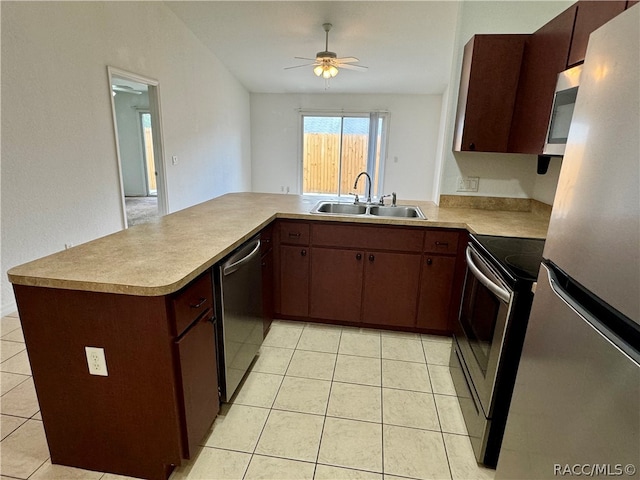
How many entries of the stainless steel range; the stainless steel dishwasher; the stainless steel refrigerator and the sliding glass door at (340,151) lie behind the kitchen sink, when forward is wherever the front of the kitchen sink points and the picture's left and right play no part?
1

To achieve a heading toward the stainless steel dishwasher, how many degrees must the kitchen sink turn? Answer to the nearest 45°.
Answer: approximately 45° to its right

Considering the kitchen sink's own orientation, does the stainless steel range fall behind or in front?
in front

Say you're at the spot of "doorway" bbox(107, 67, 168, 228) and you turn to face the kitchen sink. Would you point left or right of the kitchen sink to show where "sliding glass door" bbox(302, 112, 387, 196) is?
left

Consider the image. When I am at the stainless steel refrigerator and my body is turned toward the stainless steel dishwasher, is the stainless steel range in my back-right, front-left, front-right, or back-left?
front-right

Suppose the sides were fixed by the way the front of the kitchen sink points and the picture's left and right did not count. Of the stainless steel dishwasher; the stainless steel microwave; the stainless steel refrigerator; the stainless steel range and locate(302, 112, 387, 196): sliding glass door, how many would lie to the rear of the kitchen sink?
1

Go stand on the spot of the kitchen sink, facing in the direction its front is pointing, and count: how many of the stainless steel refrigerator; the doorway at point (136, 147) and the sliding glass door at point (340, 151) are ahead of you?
1

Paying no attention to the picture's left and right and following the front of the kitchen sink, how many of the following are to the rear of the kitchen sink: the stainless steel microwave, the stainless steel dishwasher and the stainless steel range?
0

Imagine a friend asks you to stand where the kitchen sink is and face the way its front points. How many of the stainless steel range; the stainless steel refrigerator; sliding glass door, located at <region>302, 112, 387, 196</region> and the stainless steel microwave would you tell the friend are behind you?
1

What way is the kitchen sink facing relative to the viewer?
toward the camera

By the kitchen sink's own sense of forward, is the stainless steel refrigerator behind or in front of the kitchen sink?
in front

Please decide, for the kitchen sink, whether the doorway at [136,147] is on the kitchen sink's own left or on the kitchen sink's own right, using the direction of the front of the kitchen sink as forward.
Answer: on the kitchen sink's own right

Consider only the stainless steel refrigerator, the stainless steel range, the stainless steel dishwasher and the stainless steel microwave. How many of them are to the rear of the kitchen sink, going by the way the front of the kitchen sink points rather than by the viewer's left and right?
0

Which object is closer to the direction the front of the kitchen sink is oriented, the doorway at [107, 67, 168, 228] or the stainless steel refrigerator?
the stainless steel refrigerator

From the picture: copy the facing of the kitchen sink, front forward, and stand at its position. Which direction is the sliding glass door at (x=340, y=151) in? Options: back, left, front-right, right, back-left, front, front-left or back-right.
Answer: back
